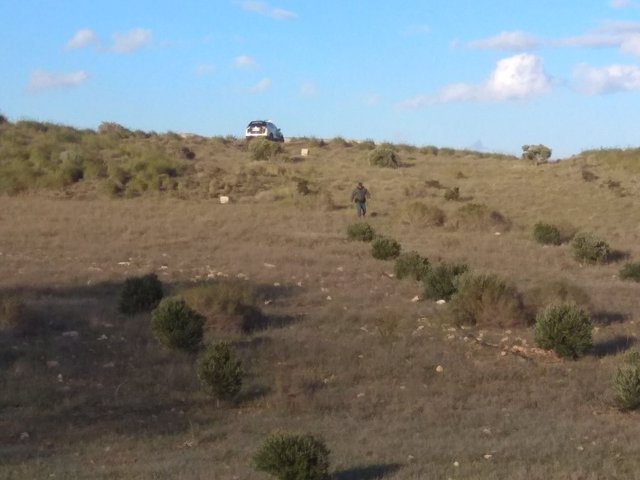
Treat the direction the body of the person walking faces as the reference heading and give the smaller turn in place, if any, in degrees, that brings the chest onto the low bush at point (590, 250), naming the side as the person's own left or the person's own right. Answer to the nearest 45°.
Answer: approximately 45° to the person's own left

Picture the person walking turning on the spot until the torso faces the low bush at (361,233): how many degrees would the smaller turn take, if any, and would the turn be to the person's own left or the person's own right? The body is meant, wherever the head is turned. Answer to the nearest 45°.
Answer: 0° — they already face it

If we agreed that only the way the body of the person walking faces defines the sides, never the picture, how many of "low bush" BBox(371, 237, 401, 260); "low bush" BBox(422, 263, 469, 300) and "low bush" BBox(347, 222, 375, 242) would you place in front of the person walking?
3

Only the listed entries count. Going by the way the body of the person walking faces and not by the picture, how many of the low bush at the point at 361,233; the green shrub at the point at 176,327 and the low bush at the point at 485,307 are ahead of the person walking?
3

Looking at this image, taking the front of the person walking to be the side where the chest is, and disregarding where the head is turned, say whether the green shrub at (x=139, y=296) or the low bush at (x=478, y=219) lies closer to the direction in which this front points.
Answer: the green shrub

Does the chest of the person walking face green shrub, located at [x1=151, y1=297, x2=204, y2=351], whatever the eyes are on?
yes

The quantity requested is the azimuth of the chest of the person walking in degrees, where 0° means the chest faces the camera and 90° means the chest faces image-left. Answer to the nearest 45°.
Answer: approximately 0°

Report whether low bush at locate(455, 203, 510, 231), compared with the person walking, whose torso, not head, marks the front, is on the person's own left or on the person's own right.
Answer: on the person's own left

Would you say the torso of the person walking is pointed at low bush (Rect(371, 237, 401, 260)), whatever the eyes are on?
yes

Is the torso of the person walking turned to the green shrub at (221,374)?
yes

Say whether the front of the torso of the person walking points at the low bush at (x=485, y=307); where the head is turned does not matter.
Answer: yes
